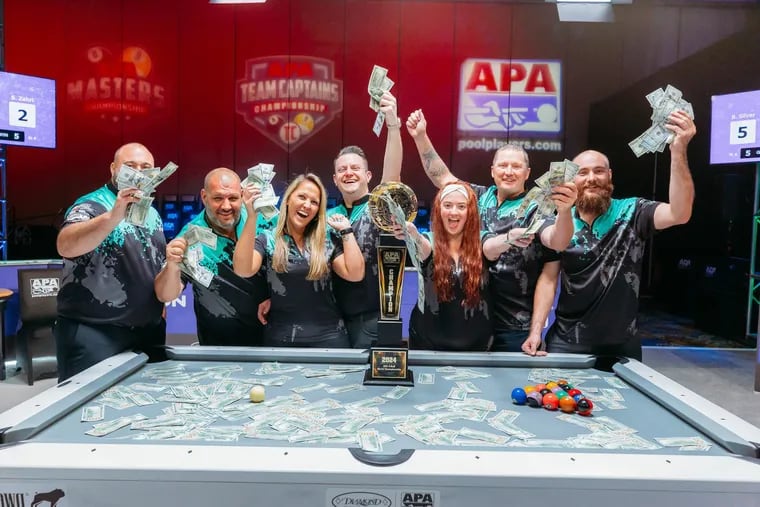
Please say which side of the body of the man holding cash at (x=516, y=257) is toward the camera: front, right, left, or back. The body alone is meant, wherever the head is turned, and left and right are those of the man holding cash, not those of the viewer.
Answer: front

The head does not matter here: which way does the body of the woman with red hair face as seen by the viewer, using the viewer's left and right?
facing the viewer

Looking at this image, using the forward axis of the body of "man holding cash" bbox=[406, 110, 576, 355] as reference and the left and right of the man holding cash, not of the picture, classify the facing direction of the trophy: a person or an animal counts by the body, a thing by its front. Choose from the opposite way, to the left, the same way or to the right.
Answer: the same way

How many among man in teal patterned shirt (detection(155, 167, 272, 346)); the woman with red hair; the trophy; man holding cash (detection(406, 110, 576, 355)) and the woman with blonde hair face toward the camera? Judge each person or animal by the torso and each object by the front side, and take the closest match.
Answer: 5

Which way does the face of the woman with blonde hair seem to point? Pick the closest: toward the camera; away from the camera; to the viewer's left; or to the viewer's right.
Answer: toward the camera

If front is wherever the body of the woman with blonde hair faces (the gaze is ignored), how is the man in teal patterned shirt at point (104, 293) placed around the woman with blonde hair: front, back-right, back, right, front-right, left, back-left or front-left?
right

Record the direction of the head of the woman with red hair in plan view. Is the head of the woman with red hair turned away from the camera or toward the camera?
toward the camera

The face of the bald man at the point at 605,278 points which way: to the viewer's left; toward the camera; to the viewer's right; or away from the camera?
toward the camera

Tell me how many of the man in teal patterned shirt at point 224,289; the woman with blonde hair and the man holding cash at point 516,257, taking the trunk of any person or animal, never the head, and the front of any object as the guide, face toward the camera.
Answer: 3

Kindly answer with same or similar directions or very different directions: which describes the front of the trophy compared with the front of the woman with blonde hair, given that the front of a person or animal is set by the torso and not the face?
same or similar directions

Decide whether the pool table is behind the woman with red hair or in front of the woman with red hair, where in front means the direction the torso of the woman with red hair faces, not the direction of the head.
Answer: in front

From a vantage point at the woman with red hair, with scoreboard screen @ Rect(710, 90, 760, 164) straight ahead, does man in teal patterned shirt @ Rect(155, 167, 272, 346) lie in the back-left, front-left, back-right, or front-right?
back-left

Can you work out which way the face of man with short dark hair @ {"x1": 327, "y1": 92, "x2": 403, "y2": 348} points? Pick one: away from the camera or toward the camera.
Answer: toward the camera
